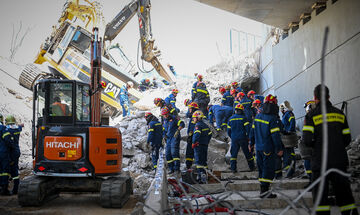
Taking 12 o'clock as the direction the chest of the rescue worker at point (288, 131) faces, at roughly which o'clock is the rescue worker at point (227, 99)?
the rescue worker at point (227, 99) is roughly at 2 o'clock from the rescue worker at point (288, 131).

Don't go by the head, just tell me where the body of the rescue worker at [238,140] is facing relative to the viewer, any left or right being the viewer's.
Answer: facing away from the viewer

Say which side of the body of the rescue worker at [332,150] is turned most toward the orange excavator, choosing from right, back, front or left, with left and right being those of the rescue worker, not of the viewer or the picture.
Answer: left

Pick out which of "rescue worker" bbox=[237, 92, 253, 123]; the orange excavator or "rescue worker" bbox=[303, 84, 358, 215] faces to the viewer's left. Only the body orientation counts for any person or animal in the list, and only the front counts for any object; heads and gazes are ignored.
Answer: "rescue worker" bbox=[237, 92, 253, 123]

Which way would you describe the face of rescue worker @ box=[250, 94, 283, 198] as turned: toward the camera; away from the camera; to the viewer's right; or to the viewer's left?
away from the camera

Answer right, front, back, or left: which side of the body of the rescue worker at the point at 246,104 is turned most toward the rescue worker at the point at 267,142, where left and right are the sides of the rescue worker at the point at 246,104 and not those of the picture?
left

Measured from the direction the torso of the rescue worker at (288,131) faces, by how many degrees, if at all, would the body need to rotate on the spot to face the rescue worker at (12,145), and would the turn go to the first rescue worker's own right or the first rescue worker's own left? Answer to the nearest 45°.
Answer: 0° — they already face them

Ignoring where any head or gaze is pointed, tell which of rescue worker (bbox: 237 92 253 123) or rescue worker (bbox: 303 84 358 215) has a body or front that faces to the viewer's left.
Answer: rescue worker (bbox: 237 92 253 123)

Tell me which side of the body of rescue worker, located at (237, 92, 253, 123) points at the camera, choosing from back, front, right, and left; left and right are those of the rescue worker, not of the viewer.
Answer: left
